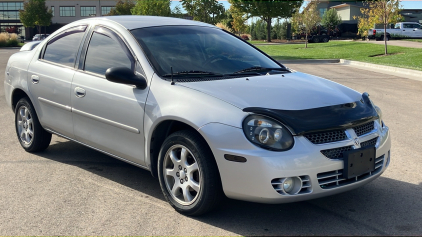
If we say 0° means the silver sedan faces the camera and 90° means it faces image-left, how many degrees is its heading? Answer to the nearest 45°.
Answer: approximately 315°

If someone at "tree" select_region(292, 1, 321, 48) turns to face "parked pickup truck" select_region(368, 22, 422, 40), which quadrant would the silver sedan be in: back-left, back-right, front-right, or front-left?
back-right

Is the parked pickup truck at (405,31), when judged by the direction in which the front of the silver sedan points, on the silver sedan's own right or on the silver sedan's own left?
on the silver sedan's own left

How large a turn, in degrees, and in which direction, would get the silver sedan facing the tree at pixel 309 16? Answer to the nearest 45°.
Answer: approximately 135° to its left

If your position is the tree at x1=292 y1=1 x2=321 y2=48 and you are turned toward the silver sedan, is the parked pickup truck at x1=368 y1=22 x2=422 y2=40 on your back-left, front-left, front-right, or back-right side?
back-left
